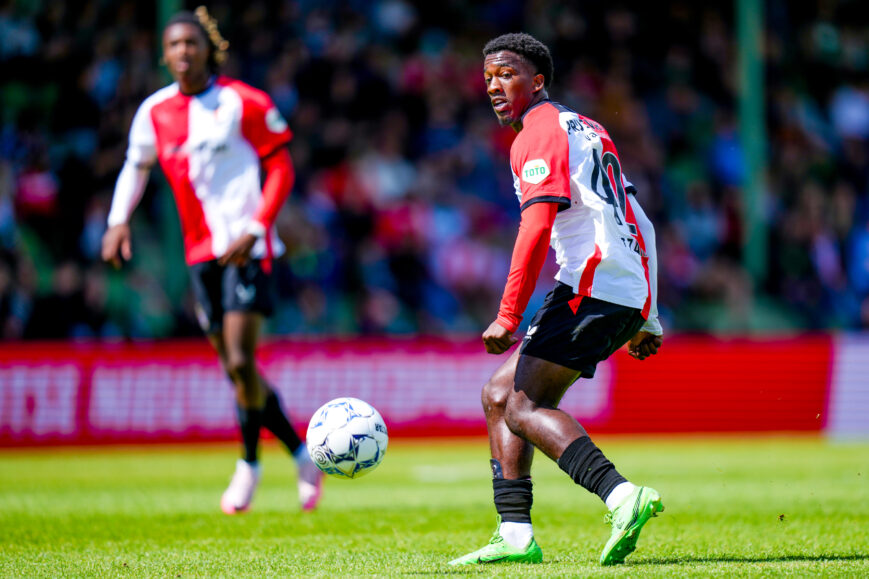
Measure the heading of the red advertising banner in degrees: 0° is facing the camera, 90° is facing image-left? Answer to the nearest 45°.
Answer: approximately 0°

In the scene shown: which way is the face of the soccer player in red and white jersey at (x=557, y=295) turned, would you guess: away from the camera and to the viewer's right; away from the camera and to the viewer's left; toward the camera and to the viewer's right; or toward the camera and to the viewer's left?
toward the camera and to the viewer's left

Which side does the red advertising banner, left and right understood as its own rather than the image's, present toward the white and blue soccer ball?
front

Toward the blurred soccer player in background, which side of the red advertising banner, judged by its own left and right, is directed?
front
